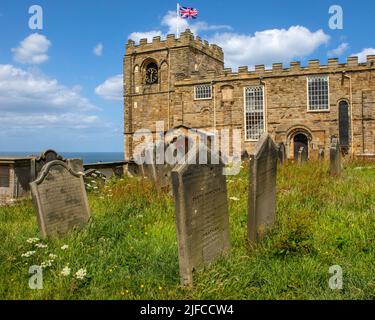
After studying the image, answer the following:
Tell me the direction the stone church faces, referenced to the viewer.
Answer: facing the viewer

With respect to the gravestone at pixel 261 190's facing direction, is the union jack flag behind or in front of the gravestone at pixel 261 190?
behind

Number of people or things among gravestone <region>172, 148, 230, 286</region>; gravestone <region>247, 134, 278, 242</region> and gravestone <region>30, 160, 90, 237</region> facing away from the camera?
0

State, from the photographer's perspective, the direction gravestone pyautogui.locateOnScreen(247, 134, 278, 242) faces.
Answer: facing the viewer and to the right of the viewer

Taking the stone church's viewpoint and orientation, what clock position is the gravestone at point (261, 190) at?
The gravestone is roughly at 12 o'clock from the stone church.

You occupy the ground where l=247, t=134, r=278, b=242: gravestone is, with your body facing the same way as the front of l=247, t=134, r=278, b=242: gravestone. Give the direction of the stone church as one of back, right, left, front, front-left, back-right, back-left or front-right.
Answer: back-left

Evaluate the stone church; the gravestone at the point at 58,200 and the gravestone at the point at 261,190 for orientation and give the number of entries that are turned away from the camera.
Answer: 0

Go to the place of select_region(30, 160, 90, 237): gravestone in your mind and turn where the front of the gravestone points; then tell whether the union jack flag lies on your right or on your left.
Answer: on your left

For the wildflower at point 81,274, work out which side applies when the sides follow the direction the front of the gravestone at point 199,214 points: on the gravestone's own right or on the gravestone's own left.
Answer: on the gravestone's own right

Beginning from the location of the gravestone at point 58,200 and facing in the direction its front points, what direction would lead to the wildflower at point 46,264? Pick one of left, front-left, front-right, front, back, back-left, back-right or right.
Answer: front-right

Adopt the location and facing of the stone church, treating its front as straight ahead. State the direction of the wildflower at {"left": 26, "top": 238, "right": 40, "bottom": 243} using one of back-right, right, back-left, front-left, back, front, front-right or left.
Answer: front

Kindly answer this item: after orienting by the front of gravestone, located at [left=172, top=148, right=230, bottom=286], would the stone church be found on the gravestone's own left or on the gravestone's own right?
on the gravestone's own left

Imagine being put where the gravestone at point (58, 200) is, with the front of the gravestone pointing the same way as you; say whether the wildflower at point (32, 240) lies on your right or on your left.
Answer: on your right
